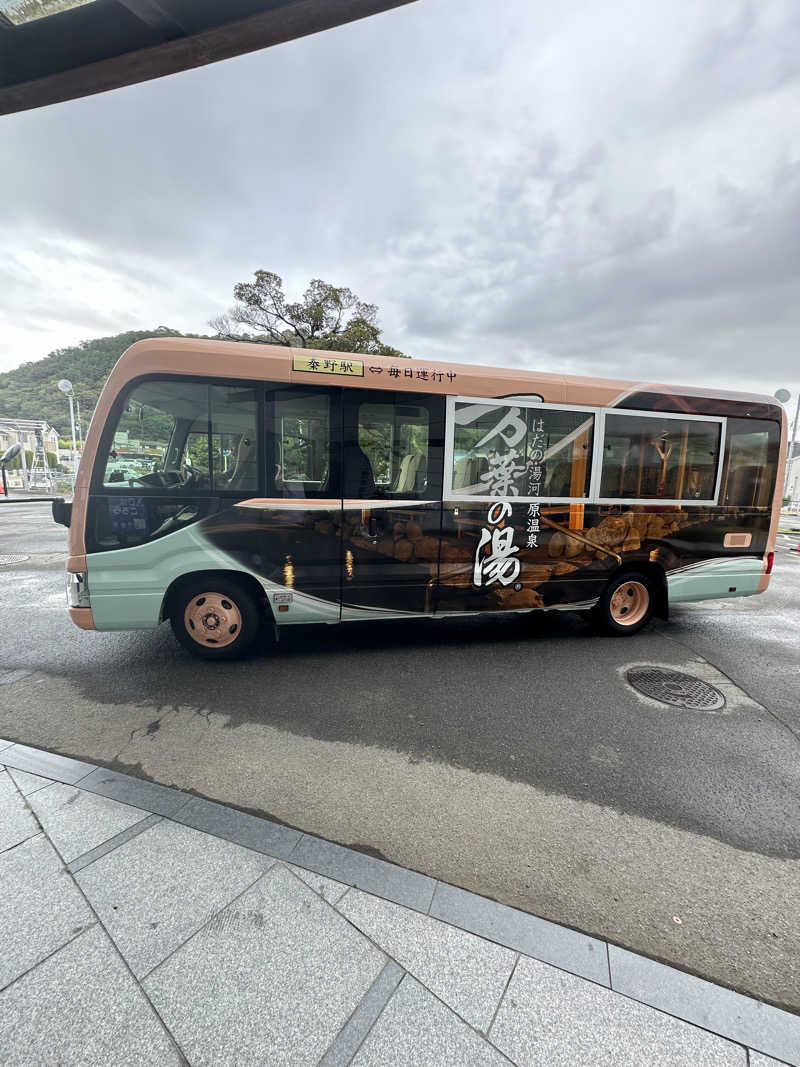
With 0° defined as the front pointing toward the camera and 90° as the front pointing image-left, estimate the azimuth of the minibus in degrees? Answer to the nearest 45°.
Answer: approximately 90°
